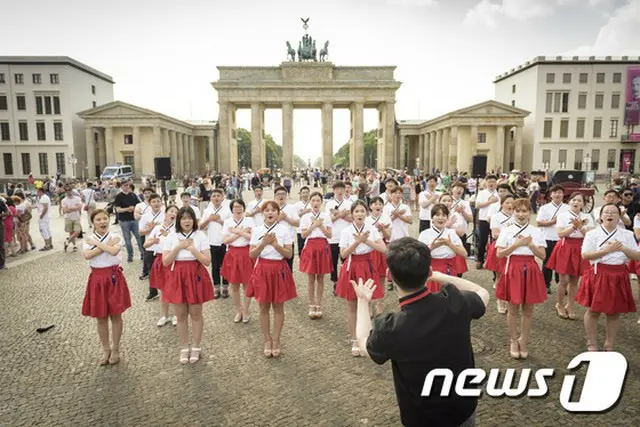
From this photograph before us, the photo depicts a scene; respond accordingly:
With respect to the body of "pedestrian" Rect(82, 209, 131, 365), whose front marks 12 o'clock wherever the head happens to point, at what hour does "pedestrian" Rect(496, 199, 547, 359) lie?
"pedestrian" Rect(496, 199, 547, 359) is roughly at 10 o'clock from "pedestrian" Rect(82, 209, 131, 365).

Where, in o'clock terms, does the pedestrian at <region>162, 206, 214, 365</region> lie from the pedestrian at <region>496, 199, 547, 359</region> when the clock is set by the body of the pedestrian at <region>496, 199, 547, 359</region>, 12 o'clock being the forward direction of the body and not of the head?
the pedestrian at <region>162, 206, 214, 365</region> is roughly at 2 o'clock from the pedestrian at <region>496, 199, 547, 359</region>.

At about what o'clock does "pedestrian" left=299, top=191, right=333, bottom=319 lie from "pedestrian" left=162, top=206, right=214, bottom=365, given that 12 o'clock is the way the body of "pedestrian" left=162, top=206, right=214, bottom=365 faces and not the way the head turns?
"pedestrian" left=299, top=191, right=333, bottom=319 is roughly at 8 o'clock from "pedestrian" left=162, top=206, right=214, bottom=365.

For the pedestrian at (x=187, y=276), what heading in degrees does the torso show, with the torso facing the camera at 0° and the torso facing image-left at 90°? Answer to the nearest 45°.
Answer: approximately 0°

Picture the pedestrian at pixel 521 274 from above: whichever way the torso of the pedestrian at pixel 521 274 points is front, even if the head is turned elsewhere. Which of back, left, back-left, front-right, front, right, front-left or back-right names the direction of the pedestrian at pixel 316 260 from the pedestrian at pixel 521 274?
right

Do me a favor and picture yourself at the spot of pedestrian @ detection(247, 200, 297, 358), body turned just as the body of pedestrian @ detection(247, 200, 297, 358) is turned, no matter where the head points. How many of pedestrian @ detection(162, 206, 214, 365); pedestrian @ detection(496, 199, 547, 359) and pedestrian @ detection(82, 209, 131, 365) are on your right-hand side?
2

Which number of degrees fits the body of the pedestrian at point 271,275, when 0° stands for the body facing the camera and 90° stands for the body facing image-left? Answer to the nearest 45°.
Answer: approximately 0°

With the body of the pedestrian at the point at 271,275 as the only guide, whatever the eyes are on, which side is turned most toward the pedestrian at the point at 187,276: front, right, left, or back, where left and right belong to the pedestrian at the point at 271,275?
right
